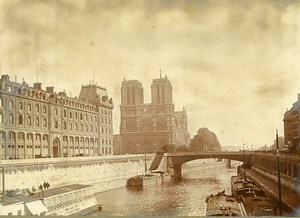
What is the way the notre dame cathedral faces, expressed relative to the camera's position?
facing the viewer

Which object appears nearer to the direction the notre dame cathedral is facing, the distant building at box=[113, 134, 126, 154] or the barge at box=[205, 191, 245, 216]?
the barge

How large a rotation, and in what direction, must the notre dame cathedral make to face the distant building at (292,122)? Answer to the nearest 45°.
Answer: approximately 45° to its left

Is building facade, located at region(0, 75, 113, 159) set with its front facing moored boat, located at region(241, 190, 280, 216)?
yes

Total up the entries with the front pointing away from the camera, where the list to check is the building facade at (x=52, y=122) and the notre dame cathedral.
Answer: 0

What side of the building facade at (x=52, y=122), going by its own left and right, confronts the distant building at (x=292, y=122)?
front

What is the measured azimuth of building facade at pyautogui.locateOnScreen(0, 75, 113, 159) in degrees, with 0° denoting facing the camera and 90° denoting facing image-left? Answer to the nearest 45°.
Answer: approximately 315°
